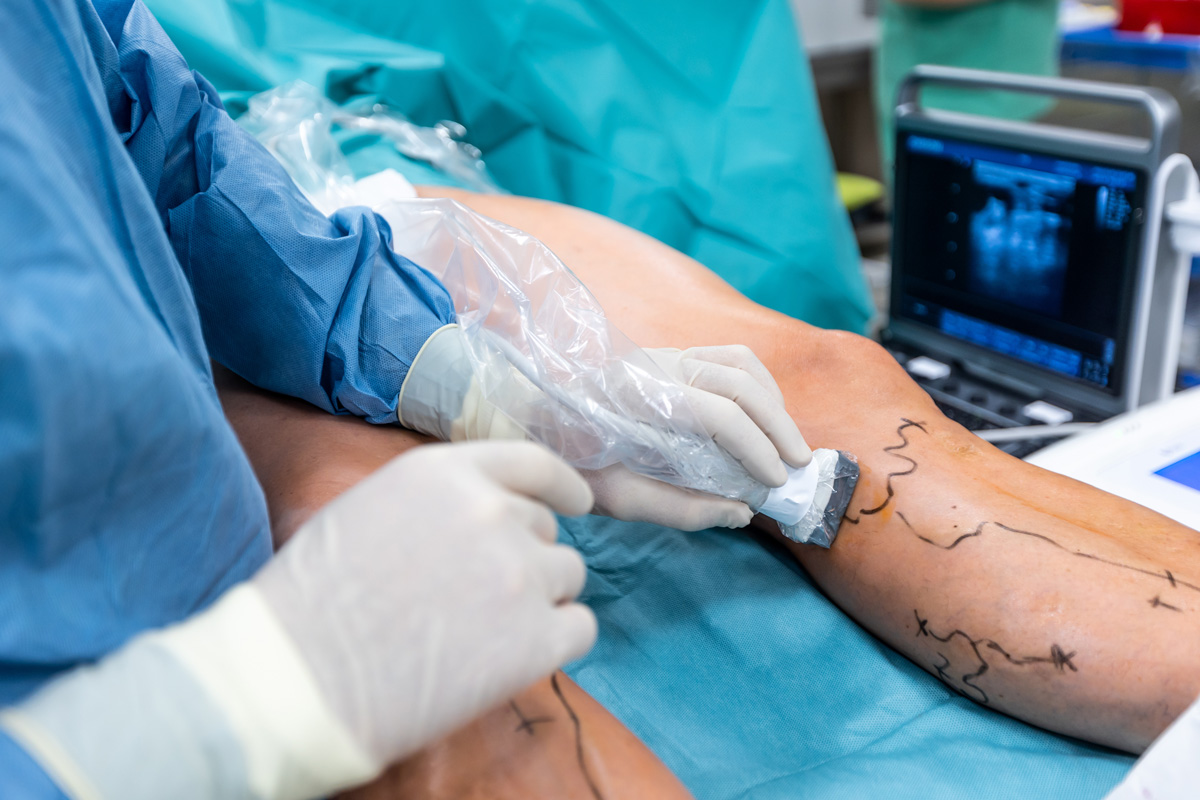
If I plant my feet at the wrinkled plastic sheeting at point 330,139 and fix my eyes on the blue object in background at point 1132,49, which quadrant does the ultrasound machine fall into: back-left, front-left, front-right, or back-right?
front-right

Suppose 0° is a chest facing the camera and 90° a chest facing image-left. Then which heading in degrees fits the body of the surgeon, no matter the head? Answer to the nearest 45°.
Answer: approximately 270°

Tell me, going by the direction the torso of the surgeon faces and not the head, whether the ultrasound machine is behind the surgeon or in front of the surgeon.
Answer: in front

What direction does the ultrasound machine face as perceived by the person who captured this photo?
facing the viewer and to the left of the viewer

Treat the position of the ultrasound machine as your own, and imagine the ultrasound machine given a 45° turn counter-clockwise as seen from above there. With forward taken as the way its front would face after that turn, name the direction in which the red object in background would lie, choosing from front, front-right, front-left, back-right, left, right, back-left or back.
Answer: back

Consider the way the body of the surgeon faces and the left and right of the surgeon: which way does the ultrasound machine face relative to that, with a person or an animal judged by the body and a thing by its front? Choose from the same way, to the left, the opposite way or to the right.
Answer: the opposite way

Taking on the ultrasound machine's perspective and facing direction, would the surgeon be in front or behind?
in front

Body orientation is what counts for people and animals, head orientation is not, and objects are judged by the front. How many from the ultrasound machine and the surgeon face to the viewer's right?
1

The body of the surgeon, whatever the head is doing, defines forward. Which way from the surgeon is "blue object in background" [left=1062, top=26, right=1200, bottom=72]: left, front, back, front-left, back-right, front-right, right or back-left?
front-left
